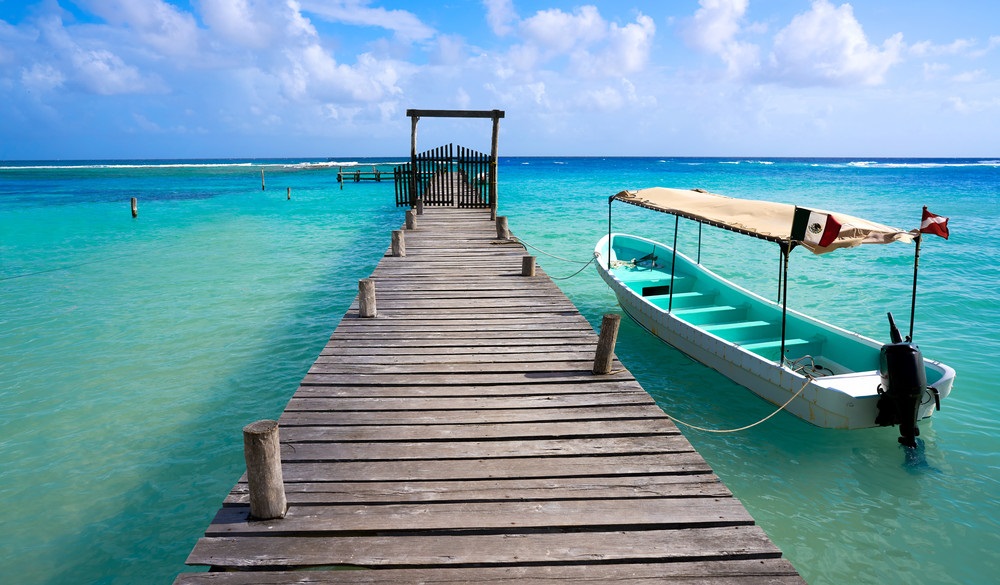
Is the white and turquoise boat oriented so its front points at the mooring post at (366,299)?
no

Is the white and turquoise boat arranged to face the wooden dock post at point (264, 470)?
no

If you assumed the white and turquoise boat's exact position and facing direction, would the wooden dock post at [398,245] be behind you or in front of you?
in front

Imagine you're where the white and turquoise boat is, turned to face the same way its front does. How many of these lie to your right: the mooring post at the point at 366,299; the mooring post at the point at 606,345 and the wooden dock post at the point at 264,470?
0

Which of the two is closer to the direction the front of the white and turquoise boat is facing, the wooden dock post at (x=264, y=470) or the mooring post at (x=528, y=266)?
the mooring post

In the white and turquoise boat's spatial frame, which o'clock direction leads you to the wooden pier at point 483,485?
The wooden pier is roughly at 8 o'clock from the white and turquoise boat.

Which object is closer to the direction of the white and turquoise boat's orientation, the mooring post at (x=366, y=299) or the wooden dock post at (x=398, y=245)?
the wooden dock post

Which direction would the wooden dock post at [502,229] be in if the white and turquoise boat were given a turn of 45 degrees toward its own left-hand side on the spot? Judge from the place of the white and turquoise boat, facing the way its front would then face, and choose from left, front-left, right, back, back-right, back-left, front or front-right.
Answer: front-right

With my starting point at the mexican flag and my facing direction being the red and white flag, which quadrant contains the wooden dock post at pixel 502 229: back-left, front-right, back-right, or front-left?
back-left

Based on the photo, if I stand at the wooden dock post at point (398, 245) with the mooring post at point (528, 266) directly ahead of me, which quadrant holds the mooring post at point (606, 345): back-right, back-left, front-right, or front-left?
front-right

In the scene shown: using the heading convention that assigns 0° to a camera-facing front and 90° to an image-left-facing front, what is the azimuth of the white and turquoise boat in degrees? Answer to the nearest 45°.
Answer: approximately 135°
